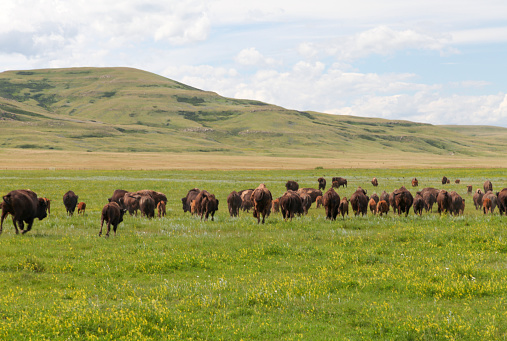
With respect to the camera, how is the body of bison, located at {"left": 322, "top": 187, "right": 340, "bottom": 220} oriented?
away from the camera

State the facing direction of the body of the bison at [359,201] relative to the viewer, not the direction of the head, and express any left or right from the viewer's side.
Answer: facing away from the viewer

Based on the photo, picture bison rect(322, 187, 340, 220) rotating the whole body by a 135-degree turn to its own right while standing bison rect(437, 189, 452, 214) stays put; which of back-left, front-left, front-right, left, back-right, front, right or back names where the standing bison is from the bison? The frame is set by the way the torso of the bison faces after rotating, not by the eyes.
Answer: left

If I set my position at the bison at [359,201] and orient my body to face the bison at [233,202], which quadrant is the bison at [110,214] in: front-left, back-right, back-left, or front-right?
front-left

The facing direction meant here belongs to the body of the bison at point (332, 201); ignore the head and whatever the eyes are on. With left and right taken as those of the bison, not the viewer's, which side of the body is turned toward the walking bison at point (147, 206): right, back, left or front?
left

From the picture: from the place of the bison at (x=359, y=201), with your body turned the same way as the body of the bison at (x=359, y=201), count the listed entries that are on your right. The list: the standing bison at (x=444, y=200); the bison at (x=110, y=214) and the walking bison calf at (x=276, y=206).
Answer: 1

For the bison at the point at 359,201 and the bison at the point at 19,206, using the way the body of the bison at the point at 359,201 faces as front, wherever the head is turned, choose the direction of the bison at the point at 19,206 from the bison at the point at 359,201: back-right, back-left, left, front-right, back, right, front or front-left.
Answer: back-left

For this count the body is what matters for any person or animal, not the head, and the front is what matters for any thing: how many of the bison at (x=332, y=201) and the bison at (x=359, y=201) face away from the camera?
2

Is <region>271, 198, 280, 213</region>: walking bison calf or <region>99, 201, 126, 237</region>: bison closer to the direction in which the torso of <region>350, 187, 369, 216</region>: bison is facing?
the walking bison calf
